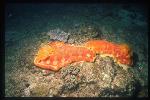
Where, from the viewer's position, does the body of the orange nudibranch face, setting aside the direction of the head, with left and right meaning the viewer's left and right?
facing to the left of the viewer
